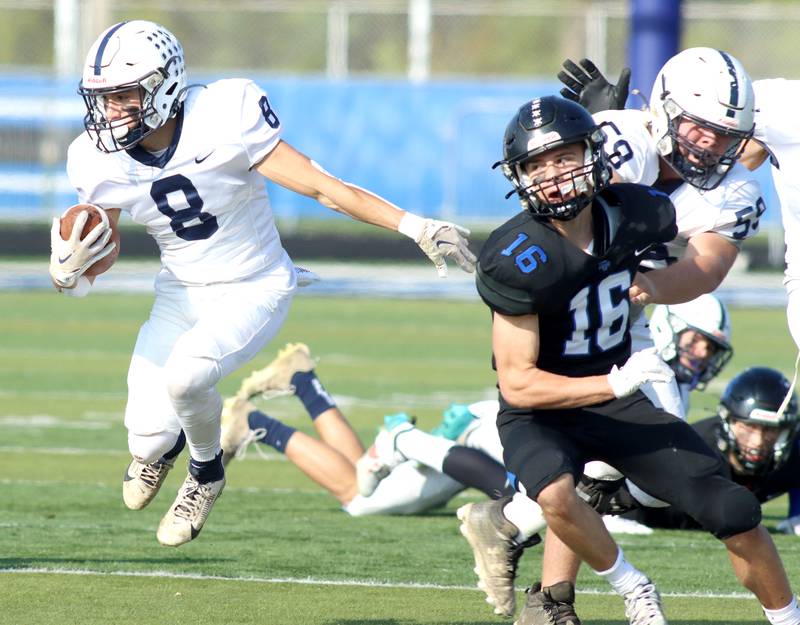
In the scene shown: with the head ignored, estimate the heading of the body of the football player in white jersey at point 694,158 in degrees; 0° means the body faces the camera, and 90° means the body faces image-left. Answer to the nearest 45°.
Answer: approximately 0°

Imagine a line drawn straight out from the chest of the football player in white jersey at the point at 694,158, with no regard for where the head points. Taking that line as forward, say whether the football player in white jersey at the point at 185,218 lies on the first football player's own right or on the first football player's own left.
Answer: on the first football player's own right

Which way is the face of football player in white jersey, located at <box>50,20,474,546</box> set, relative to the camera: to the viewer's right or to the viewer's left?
to the viewer's left

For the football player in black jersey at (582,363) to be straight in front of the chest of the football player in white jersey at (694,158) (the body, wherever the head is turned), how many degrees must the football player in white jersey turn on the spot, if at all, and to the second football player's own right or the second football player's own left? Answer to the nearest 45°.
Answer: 0° — they already face them

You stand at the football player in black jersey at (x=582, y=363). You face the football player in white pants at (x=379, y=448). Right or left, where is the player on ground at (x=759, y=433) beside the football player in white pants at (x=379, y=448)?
right
